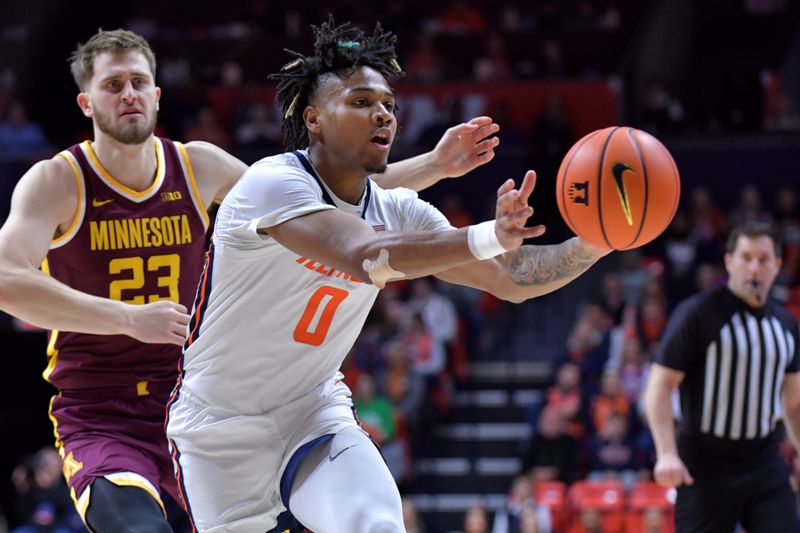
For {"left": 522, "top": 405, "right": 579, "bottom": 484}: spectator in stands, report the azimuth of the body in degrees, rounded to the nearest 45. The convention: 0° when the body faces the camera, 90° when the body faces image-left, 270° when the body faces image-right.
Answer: approximately 0°

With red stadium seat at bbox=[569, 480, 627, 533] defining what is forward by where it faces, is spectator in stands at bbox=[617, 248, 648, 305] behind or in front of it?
behind

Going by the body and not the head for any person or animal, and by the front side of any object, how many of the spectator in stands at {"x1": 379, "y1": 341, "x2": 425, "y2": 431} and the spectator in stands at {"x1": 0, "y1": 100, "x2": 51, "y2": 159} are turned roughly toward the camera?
2

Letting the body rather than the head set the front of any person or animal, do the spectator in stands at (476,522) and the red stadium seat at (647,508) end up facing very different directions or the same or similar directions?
same or similar directions

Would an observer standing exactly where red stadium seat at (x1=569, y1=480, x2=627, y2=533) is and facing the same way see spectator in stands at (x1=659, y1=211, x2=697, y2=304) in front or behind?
behind

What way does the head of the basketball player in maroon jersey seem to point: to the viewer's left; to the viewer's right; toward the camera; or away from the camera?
toward the camera

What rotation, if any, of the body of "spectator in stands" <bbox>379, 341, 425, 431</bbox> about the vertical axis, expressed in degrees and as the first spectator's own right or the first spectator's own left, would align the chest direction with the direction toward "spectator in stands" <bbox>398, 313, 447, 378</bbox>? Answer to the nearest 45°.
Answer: approximately 135° to the first spectator's own left

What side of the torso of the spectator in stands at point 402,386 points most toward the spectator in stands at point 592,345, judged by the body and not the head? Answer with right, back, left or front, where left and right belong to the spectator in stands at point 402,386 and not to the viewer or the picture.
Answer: left

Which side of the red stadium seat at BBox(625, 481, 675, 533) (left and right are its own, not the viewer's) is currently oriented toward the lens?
front

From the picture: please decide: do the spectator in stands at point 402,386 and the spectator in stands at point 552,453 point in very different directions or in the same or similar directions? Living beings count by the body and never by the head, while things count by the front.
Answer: same or similar directions

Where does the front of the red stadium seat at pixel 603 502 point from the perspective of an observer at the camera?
facing the viewer

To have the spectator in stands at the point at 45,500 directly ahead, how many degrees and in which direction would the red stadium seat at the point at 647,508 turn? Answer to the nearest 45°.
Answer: approximately 90° to its right

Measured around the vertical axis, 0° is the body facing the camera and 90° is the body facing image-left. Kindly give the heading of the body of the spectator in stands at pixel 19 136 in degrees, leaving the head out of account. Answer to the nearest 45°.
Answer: approximately 0°

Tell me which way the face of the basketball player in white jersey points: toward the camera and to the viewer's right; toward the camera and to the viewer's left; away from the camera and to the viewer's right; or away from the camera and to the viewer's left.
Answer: toward the camera and to the viewer's right
